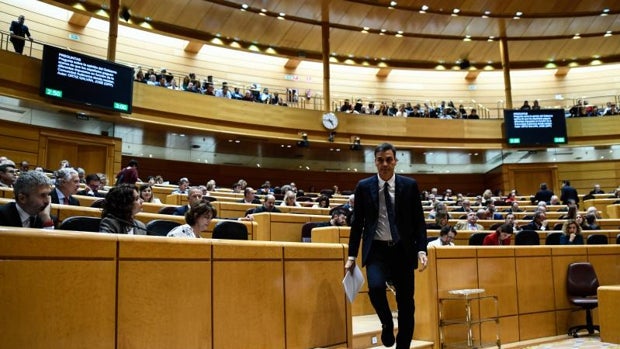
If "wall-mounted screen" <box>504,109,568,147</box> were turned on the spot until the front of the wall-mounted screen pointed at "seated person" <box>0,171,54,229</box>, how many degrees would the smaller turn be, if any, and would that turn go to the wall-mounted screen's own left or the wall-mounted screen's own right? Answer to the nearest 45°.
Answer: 0° — it already faces them

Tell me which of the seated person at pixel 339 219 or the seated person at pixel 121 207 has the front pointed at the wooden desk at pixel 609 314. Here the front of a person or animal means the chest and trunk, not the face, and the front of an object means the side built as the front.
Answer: the seated person at pixel 121 207

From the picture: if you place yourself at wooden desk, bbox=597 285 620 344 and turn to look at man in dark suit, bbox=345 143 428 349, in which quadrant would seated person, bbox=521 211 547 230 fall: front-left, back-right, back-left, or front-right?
back-right

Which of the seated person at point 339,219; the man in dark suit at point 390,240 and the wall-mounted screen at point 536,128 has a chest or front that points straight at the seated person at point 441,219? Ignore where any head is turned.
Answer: the wall-mounted screen

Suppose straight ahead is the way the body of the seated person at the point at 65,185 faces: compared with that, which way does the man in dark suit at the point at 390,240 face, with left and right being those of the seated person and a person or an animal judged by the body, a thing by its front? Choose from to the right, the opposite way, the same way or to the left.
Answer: to the right

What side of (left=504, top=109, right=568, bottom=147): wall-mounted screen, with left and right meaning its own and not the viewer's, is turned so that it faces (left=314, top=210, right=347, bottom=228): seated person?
front

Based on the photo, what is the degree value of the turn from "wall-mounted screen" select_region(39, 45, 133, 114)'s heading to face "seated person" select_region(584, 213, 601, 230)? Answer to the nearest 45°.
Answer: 0° — it already faces them

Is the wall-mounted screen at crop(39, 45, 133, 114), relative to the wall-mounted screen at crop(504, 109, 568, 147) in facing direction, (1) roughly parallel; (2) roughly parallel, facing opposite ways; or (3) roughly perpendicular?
roughly perpendicular

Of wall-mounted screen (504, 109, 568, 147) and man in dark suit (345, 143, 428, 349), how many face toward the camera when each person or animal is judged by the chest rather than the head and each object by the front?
2

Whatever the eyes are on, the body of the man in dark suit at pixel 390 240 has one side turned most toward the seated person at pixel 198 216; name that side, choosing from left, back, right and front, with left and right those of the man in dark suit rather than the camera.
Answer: right

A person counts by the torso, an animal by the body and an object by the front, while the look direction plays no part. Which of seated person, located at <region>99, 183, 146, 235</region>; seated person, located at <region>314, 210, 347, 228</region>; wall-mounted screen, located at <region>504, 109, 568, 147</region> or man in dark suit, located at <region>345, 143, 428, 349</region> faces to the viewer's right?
seated person, located at <region>99, 183, 146, 235</region>

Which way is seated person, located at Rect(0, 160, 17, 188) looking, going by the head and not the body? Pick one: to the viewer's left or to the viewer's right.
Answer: to the viewer's right
